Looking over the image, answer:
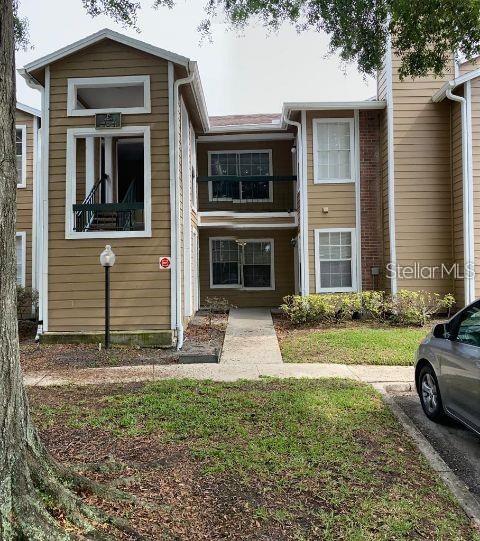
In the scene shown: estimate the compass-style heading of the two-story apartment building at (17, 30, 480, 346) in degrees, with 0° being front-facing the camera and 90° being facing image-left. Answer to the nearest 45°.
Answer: approximately 0°

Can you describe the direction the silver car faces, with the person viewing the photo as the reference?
facing away from the viewer and to the left of the viewer

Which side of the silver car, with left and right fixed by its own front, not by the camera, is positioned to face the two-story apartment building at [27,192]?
front

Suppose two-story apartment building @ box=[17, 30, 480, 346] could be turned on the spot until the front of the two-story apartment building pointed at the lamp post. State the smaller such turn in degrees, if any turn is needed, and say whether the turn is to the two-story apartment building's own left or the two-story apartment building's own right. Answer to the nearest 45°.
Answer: approximately 45° to the two-story apartment building's own right

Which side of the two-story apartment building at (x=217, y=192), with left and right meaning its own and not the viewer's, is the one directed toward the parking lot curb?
front

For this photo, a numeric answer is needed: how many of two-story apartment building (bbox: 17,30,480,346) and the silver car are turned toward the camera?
1

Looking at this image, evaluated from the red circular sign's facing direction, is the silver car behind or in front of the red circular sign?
in front

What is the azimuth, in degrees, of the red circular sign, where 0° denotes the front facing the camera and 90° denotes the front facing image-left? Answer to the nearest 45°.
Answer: approximately 0°

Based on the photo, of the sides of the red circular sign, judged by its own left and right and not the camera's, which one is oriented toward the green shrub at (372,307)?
left

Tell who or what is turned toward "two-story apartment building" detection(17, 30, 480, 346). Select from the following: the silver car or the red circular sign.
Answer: the silver car

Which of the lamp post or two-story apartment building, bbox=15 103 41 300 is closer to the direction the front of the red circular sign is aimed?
the lamp post

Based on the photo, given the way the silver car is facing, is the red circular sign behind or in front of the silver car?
in front

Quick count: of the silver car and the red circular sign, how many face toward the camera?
1
